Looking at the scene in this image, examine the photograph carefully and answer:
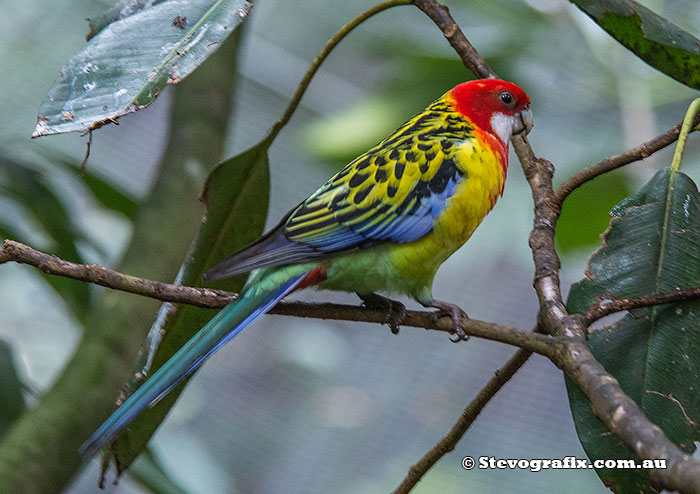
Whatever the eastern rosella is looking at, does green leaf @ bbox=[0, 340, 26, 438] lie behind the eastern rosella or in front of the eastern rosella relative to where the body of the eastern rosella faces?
behind

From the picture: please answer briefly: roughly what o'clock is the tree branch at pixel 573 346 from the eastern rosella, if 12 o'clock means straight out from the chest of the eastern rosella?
The tree branch is roughly at 2 o'clock from the eastern rosella.

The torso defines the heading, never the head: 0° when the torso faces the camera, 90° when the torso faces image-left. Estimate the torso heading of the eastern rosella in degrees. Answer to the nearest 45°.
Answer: approximately 270°

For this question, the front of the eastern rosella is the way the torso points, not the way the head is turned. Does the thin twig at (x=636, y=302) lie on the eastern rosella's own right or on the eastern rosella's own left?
on the eastern rosella's own right

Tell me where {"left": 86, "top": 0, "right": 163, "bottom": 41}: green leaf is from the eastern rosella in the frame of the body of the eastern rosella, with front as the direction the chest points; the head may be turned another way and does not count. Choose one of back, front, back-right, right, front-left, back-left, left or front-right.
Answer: back
